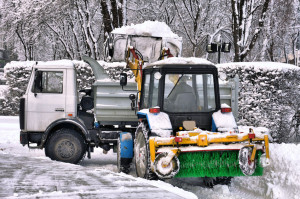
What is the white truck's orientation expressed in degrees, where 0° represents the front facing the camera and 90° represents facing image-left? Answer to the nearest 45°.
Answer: approximately 90°

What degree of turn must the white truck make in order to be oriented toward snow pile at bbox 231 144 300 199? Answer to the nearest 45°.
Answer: approximately 135° to its left

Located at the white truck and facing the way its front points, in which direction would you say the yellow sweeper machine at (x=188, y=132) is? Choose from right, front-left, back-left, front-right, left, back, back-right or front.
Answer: back-left

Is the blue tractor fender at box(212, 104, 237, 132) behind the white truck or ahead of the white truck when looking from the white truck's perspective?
behind
